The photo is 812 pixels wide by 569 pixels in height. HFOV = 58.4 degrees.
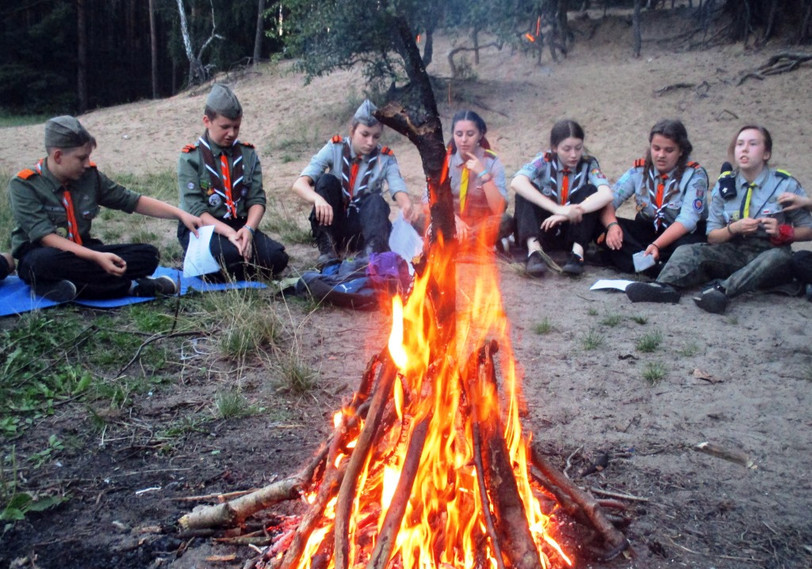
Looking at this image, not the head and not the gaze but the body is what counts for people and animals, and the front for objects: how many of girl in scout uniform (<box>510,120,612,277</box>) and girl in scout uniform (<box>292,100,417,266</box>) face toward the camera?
2

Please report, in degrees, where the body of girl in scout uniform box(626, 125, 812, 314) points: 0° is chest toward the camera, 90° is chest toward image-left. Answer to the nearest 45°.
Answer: approximately 45°

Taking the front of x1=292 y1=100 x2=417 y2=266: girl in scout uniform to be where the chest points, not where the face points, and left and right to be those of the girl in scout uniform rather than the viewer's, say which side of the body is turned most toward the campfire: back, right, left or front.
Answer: front

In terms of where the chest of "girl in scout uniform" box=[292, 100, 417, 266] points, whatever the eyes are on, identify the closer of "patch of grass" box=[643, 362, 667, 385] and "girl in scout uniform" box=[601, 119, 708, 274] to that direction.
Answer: the patch of grass

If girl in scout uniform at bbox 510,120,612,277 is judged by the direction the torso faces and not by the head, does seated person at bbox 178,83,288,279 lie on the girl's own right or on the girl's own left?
on the girl's own right

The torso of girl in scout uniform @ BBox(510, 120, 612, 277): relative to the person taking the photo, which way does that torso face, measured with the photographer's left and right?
facing the viewer

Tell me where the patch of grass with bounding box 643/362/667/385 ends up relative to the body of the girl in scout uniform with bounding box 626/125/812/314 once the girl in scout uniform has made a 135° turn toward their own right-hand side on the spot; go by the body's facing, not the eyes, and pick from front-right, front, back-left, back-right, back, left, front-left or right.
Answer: back

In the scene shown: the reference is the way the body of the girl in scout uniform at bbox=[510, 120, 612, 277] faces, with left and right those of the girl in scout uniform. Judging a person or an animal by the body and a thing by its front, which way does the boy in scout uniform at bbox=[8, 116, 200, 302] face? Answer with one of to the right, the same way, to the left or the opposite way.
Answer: to the left

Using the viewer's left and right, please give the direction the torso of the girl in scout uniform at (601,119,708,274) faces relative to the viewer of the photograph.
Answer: facing the viewer and to the left of the viewer

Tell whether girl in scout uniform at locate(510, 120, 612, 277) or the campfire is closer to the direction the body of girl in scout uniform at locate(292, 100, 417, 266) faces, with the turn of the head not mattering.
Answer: the campfire

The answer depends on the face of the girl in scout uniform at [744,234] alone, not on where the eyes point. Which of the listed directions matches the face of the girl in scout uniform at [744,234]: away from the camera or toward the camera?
toward the camera

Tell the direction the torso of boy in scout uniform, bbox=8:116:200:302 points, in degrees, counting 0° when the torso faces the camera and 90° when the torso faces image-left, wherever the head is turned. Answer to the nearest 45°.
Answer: approximately 315°

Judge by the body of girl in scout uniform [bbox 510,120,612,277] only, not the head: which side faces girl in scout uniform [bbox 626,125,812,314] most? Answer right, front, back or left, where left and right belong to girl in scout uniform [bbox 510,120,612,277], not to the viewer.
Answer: left

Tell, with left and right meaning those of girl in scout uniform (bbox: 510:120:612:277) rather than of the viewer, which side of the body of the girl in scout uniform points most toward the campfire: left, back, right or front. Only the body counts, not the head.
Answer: front

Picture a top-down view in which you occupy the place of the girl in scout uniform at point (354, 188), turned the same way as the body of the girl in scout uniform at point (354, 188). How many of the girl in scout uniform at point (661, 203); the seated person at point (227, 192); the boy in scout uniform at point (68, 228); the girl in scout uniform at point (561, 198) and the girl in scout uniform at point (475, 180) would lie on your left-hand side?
3

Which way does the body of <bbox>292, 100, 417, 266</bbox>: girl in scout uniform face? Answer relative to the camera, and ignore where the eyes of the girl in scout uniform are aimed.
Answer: toward the camera
